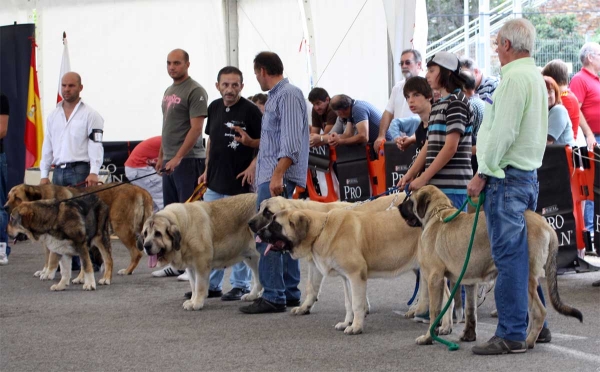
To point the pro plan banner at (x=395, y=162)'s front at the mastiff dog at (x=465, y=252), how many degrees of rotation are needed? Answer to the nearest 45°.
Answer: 0° — it already faces it

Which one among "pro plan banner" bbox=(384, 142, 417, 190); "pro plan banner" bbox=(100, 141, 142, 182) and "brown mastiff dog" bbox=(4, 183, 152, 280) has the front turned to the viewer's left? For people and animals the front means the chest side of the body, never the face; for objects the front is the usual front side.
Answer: the brown mastiff dog

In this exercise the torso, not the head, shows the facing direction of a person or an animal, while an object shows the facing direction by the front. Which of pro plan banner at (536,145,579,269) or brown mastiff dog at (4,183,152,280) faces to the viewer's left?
the brown mastiff dog

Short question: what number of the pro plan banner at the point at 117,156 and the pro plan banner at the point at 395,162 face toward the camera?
2

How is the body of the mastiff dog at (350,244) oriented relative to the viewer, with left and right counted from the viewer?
facing to the left of the viewer

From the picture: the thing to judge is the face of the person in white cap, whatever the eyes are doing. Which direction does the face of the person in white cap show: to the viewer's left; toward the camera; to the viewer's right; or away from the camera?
to the viewer's left

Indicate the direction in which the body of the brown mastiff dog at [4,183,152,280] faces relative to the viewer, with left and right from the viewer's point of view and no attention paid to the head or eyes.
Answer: facing to the left of the viewer

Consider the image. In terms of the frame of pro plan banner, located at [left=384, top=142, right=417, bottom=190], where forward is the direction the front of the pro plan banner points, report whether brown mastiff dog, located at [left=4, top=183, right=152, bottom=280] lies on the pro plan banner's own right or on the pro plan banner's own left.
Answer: on the pro plan banner's own right

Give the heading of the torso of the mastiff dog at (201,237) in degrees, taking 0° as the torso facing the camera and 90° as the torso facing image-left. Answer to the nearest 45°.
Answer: approximately 45°

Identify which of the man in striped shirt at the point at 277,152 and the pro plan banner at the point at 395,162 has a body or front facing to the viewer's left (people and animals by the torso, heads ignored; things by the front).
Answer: the man in striped shirt

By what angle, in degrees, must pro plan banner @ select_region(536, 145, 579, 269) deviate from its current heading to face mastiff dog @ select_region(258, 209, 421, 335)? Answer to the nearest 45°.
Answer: approximately 45° to its right

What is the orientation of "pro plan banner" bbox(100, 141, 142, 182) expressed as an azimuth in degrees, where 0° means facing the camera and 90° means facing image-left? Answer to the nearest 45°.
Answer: approximately 0°
